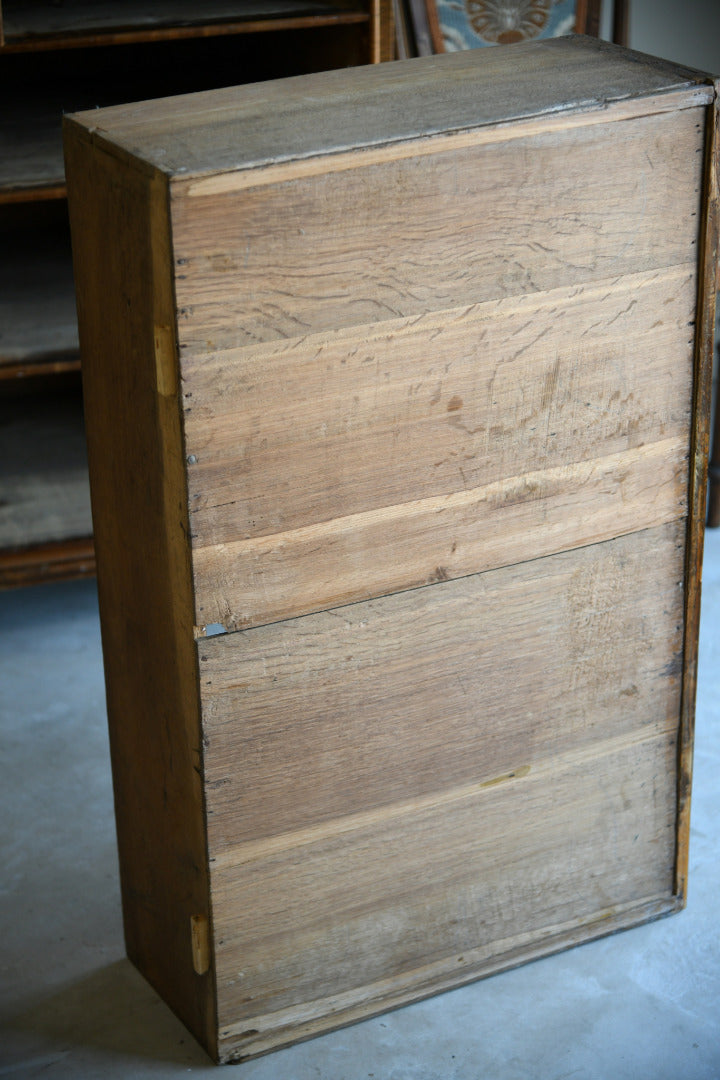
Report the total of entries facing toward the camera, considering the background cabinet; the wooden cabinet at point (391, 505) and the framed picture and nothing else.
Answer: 2

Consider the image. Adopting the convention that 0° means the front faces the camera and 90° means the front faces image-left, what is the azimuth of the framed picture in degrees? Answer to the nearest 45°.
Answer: approximately 0°

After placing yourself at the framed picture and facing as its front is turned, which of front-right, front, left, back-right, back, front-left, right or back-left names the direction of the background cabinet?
front-right

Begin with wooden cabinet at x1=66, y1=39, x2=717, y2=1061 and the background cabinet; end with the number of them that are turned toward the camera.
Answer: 1

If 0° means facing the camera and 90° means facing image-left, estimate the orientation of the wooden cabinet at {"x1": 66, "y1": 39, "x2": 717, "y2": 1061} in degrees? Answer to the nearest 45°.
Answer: approximately 135°

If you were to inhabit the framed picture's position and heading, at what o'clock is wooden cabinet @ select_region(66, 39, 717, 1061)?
The wooden cabinet is roughly at 12 o'clock from the framed picture.

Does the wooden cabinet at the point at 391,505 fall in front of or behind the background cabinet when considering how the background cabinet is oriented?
in front

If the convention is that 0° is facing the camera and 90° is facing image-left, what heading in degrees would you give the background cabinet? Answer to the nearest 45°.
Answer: approximately 0°

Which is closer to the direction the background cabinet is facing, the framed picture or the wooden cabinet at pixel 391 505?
the wooden cabinet

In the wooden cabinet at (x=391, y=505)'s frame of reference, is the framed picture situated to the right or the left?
on its right

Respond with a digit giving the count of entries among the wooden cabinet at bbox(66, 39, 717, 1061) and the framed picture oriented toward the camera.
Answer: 1
